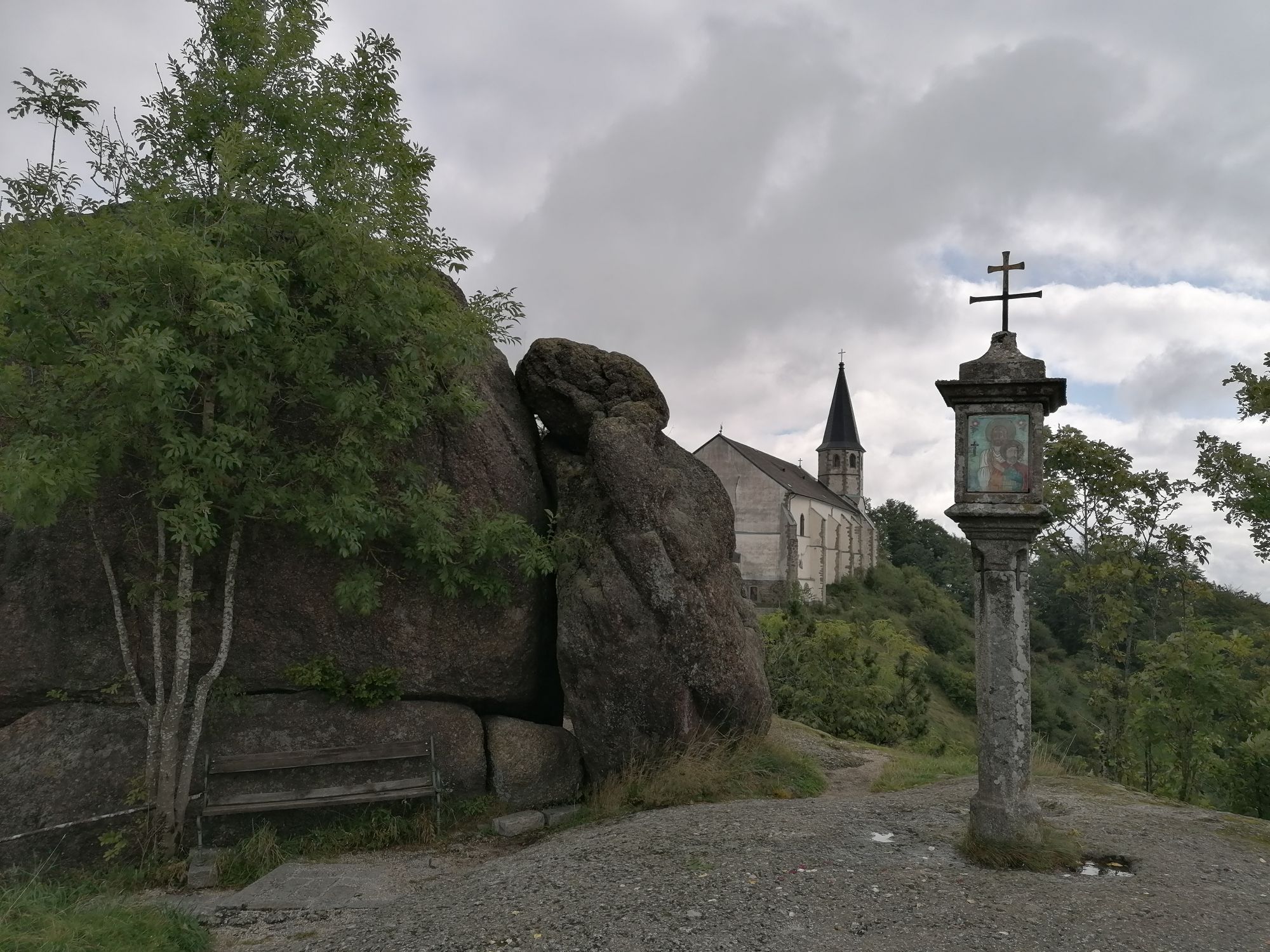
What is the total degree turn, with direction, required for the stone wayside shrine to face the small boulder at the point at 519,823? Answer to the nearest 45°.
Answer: approximately 90° to its right

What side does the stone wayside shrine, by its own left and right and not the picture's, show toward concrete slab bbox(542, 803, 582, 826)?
right

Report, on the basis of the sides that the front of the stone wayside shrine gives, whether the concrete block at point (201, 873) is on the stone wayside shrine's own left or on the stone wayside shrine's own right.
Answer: on the stone wayside shrine's own right

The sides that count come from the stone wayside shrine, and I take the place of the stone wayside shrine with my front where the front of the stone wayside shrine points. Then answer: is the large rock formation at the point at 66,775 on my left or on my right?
on my right

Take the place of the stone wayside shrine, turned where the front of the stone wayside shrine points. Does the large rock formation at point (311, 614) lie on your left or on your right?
on your right

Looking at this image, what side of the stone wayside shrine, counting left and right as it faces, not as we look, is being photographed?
front

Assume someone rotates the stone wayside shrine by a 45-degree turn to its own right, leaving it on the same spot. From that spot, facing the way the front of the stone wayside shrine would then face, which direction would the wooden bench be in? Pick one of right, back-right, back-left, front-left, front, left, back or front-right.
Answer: front-right

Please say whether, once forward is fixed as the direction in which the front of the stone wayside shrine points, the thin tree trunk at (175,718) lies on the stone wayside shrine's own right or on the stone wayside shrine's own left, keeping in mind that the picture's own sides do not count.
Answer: on the stone wayside shrine's own right
